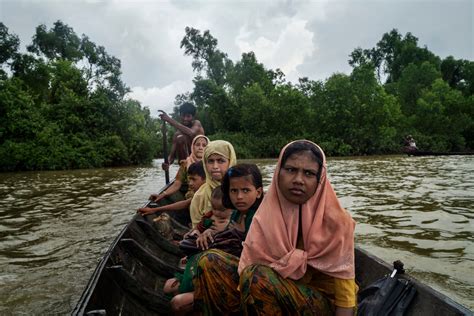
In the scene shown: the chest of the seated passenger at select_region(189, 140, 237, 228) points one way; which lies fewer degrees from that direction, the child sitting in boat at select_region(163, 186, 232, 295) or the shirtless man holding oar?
the child sitting in boat

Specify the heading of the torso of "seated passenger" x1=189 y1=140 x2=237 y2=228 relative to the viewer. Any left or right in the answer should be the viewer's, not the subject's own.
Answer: facing the viewer

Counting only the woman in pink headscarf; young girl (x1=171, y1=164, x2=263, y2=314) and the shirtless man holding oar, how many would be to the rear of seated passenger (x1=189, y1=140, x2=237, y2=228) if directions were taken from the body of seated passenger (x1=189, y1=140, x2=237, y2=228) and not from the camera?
1

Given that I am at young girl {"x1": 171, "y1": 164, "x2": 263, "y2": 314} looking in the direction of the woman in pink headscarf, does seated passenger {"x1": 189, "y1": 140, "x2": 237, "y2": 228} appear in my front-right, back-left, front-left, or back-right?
back-left

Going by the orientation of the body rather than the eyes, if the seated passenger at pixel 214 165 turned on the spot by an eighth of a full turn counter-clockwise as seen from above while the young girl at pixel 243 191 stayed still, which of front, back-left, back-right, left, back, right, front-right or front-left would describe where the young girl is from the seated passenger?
front-right

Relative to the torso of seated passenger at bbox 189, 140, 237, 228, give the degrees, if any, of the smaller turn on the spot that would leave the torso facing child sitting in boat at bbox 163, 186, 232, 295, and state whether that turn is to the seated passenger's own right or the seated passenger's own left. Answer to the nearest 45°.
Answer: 0° — they already face them

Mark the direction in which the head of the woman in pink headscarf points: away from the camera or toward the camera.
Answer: toward the camera

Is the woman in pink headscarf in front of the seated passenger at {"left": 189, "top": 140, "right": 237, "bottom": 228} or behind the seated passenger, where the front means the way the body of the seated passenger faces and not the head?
in front

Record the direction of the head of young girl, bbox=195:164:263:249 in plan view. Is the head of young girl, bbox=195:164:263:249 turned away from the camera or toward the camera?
toward the camera

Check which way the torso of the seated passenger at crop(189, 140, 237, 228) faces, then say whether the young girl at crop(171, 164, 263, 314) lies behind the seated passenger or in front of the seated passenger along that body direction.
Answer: in front

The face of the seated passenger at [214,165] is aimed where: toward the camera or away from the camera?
toward the camera

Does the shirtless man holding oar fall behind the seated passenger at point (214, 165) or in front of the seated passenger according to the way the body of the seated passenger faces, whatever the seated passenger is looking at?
behind
